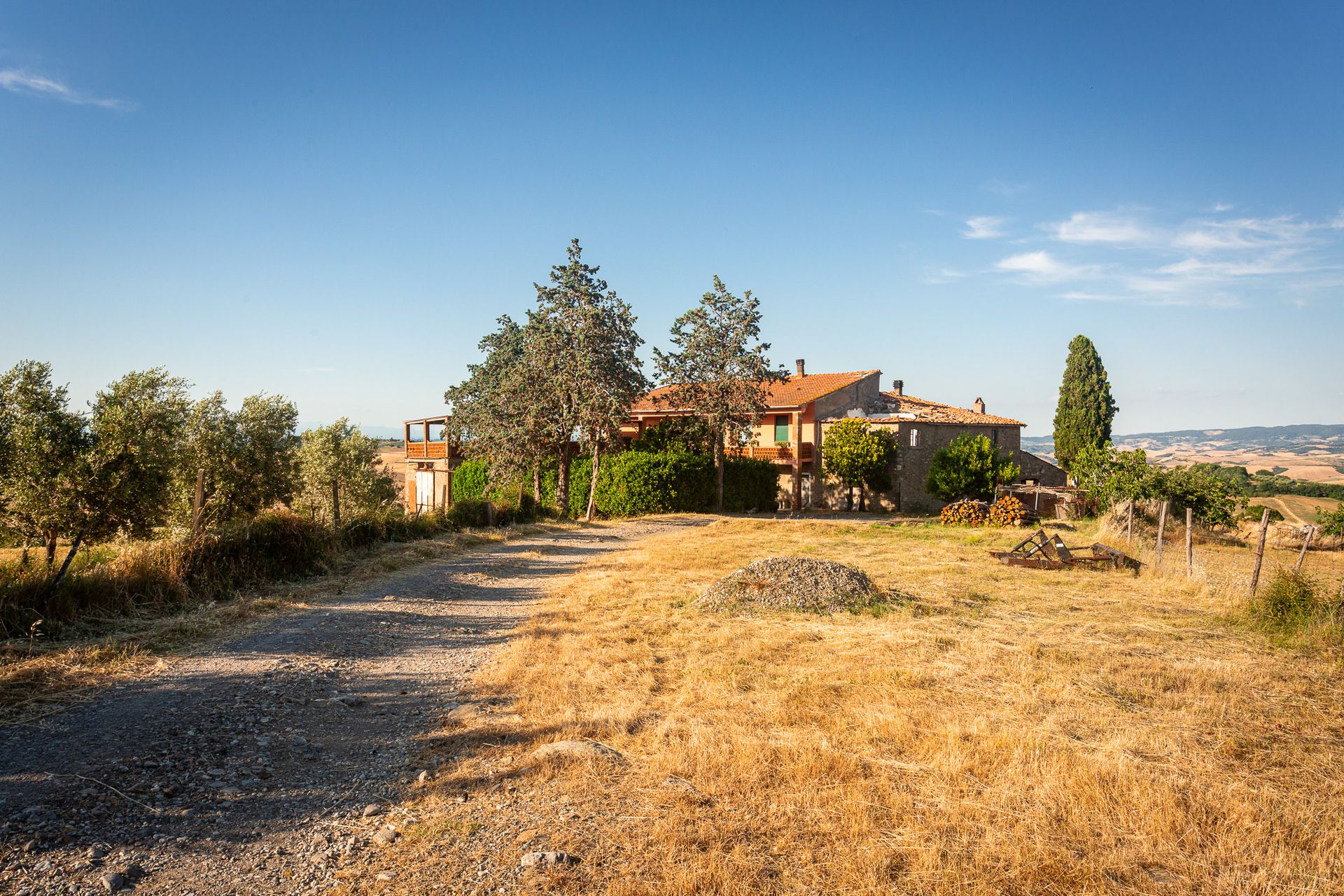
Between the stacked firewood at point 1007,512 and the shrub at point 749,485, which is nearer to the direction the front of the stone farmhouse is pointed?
the shrub

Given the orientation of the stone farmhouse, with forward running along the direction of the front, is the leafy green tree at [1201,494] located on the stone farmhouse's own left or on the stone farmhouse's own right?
on the stone farmhouse's own left

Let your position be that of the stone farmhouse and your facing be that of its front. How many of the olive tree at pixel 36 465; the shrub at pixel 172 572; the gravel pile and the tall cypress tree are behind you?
1

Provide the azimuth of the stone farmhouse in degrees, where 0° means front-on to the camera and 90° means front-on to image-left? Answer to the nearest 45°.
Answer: approximately 45°

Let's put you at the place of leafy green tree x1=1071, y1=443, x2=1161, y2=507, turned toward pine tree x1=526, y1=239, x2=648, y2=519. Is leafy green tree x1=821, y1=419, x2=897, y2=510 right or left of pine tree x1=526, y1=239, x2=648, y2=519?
right

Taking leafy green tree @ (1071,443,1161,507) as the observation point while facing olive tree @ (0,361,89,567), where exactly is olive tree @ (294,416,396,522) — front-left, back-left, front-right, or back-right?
front-right

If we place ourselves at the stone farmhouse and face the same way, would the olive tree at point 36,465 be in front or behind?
in front

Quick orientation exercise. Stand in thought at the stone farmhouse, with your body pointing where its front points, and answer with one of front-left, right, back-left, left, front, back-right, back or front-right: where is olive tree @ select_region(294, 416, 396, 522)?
front

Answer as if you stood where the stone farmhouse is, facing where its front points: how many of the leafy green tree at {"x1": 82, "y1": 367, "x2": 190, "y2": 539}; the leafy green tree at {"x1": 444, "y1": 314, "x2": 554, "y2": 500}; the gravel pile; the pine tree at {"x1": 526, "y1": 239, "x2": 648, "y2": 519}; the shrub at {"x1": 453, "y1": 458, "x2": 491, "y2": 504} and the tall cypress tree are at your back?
1

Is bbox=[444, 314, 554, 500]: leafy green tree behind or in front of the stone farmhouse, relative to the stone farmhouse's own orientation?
in front

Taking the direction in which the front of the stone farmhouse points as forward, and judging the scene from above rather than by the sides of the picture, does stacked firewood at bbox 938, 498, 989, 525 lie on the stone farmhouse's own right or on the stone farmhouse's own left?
on the stone farmhouse's own left

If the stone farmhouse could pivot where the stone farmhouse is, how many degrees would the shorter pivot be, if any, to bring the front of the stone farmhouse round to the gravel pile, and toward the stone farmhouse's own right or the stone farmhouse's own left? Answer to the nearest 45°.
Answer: approximately 45° to the stone farmhouse's own left

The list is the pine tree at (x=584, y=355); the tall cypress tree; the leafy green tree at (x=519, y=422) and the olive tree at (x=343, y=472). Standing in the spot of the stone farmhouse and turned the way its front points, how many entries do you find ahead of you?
3

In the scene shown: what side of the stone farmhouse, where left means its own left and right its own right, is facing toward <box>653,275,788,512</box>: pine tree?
front

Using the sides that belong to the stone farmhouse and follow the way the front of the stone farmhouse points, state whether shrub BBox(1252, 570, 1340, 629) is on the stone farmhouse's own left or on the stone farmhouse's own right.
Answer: on the stone farmhouse's own left
